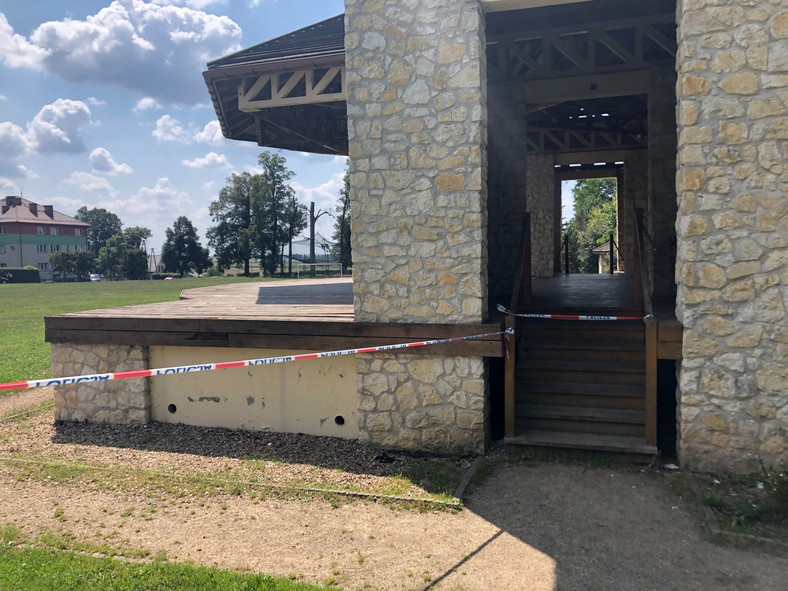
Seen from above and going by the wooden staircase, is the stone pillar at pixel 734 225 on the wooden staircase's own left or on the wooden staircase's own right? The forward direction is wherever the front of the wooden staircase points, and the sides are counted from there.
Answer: on the wooden staircase's own left

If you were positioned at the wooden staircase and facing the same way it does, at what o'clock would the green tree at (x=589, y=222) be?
The green tree is roughly at 6 o'clock from the wooden staircase.

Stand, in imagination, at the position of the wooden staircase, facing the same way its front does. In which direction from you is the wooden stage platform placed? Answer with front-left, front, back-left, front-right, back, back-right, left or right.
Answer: right

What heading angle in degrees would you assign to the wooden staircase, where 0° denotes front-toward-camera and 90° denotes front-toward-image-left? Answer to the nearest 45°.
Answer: approximately 0°

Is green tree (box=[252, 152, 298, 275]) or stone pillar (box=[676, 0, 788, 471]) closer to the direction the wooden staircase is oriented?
the stone pillar

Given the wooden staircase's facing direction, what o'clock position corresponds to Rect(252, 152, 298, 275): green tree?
The green tree is roughly at 5 o'clock from the wooden staircase.

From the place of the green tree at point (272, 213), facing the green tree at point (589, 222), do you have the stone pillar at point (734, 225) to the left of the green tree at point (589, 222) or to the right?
right
